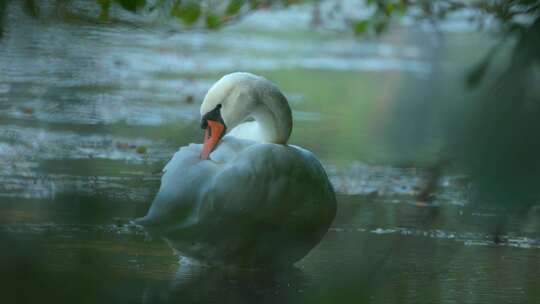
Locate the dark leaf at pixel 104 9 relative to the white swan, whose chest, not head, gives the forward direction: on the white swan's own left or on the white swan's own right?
on the white swan's own right

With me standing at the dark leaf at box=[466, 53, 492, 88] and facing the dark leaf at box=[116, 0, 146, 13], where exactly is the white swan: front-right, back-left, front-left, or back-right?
front-right

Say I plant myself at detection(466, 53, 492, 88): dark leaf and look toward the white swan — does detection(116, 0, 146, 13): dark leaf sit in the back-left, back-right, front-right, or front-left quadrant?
front-left

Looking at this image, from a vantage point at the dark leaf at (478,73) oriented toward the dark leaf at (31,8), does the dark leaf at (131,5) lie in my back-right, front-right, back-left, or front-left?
front-right

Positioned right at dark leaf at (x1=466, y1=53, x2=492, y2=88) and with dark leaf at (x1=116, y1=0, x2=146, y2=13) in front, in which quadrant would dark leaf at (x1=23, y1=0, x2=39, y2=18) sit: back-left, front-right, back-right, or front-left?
front-left

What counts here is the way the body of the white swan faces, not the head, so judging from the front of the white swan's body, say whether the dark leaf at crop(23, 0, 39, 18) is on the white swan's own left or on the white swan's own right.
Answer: on the white swan's own right

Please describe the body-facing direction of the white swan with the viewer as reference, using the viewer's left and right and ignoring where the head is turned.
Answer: facing to the right of the viewer
